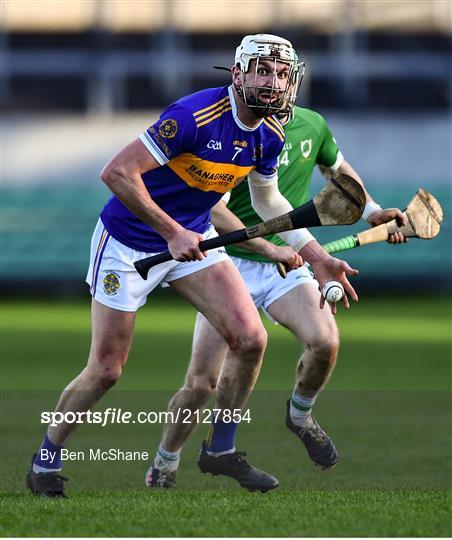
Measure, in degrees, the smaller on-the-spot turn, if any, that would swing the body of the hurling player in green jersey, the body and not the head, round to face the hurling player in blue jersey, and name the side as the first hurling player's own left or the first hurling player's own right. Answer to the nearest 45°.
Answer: approximately 90° to the first hurling player's own right

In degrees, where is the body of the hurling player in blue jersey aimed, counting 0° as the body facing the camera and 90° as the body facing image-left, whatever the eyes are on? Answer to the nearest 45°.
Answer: approximately 315°

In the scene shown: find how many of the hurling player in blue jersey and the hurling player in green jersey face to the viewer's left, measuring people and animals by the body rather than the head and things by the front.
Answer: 0

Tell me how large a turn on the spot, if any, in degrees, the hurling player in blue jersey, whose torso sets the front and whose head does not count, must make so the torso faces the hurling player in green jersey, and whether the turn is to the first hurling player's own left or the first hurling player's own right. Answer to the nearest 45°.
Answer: approximately 90° to the first hurling player's own left

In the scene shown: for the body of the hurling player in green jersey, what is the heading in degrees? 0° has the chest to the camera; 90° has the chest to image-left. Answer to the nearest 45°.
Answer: approximately 315°
